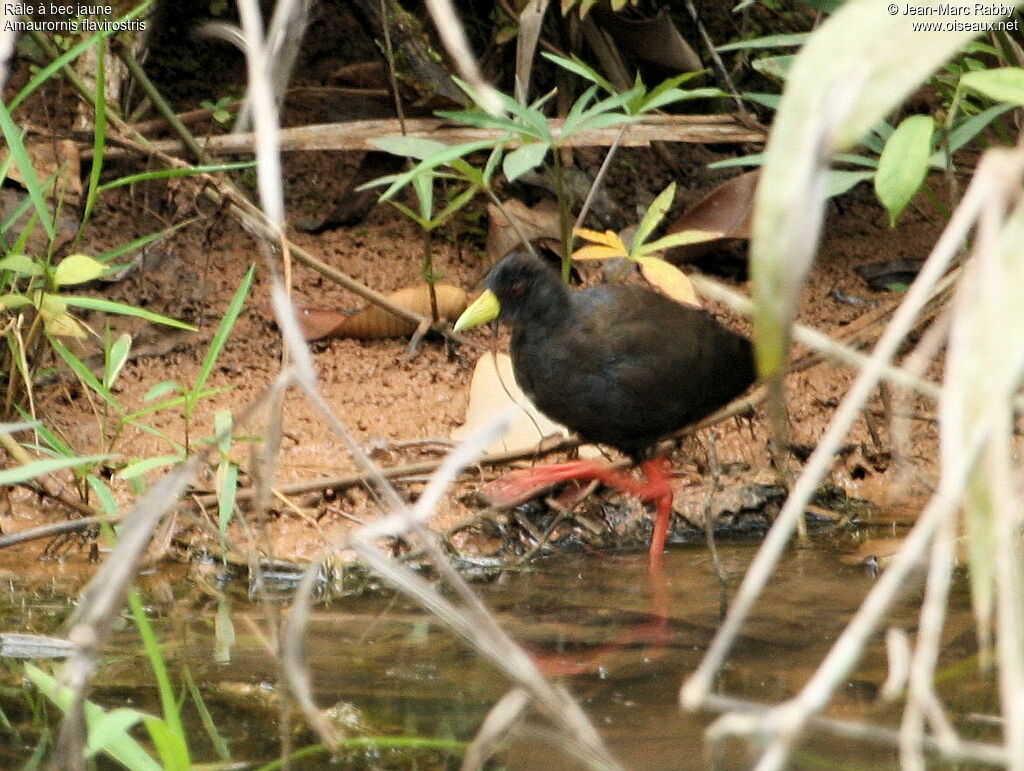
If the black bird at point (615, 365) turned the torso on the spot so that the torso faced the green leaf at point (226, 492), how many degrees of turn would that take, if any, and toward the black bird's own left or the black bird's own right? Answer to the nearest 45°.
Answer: approximately 45° to the black bird's own left

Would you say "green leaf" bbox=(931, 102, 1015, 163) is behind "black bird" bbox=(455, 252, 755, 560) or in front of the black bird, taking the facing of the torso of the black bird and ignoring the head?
behind

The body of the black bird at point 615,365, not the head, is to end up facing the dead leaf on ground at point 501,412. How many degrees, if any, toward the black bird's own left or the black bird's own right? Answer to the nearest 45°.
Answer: approximately 45° to the black bird's own right

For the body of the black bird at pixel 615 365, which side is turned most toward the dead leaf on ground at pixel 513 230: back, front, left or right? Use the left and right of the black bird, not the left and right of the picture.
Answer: right

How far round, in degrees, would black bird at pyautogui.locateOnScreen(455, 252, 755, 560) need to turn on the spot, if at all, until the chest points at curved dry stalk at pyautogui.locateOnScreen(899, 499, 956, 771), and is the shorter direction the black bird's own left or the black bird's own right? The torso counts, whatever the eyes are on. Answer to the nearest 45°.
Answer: approximately 90° to the black bird's own left

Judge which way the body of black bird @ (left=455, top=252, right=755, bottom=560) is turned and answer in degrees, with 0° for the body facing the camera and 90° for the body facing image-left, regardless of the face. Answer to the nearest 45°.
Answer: approximately 90°
